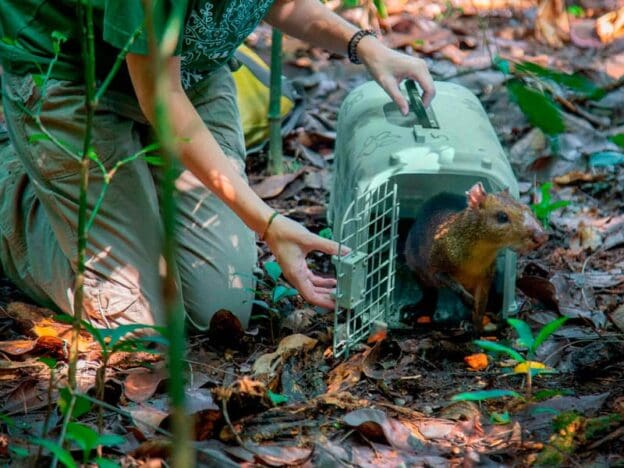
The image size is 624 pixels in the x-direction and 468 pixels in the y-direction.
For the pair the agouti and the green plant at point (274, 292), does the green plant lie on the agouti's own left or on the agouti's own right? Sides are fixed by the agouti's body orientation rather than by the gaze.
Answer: on the agouti's own right

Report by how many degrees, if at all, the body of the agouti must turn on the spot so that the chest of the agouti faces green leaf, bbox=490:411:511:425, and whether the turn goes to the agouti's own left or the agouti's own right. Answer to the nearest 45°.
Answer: approximately 45° to the agouti's own right

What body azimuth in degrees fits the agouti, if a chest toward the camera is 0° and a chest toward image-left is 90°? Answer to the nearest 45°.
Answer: approximately 315°

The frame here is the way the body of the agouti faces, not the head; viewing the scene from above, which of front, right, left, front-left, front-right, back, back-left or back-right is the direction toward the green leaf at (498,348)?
front-right

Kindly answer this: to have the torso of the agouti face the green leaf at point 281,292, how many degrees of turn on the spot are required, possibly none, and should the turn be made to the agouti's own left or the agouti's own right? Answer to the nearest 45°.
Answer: approximately 90° to the agouti's own right

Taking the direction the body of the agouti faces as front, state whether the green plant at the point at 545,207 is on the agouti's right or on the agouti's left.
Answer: on the agouti's left

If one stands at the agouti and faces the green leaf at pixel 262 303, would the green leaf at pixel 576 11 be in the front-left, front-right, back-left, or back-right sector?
back-right

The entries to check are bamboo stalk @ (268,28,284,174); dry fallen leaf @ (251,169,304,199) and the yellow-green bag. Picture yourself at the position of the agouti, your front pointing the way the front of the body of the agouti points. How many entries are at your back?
3

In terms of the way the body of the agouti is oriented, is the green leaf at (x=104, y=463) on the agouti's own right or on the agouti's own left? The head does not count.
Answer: on the agouti's own right

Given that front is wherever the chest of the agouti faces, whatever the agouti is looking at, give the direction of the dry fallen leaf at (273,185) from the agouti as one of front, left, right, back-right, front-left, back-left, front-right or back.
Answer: back
